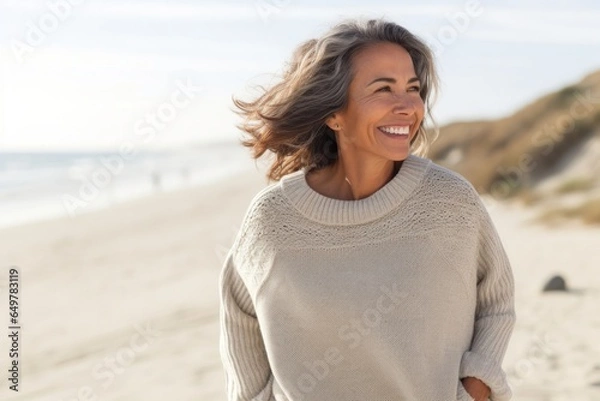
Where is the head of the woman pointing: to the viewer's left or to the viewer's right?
to the viewer's right

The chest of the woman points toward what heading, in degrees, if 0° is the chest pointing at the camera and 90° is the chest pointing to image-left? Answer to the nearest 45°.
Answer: approximately 0°
